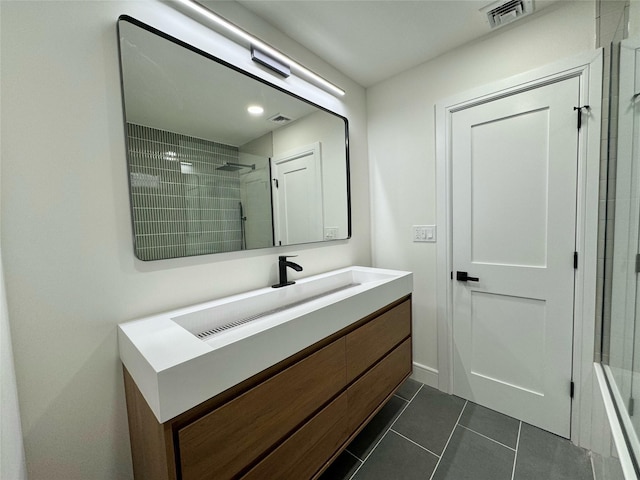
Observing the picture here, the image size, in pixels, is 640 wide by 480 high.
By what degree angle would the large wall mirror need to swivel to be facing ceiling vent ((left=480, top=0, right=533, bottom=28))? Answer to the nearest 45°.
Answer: approximately 45° to its left

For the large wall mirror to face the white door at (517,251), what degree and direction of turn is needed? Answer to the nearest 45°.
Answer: approximately 45° to its left

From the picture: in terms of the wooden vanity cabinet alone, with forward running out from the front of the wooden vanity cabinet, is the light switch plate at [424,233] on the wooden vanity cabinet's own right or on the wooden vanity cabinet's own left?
on the wooden vanity cabinet's own left

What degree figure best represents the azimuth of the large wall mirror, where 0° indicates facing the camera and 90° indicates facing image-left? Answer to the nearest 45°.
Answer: approximately 315°

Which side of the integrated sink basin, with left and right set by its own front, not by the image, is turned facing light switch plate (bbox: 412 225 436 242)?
left

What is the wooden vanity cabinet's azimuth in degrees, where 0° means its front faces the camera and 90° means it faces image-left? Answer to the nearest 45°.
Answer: approximately 315°

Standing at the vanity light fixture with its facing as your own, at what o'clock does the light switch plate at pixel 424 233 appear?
The light switch plate is roughly at 10 o'clock from the vanity light fixture.
